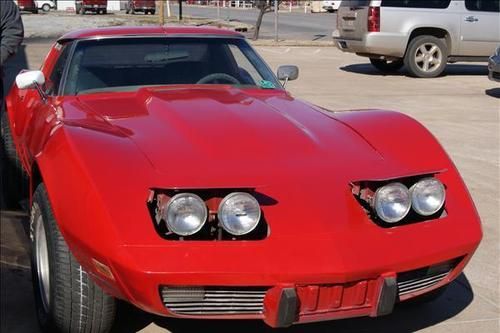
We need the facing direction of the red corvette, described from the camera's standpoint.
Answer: facing the viewer and to the right of the viewer

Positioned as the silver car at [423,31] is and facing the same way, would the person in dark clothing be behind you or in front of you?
behind

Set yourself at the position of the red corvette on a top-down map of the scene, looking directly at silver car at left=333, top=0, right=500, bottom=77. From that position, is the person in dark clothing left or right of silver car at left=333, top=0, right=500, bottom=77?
left

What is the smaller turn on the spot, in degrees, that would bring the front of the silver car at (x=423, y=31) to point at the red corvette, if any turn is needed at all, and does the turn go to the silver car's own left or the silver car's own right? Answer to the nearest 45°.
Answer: approximately 135° to the silver car's own right

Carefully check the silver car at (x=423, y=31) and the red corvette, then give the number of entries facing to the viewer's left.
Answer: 0

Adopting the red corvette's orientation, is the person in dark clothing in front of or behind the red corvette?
behind

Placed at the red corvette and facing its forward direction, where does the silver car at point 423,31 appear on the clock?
The silver car is roughly at 8 o'clock from the red corvette.

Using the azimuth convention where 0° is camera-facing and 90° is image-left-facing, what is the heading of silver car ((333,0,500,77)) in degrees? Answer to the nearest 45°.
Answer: approximately 225°
